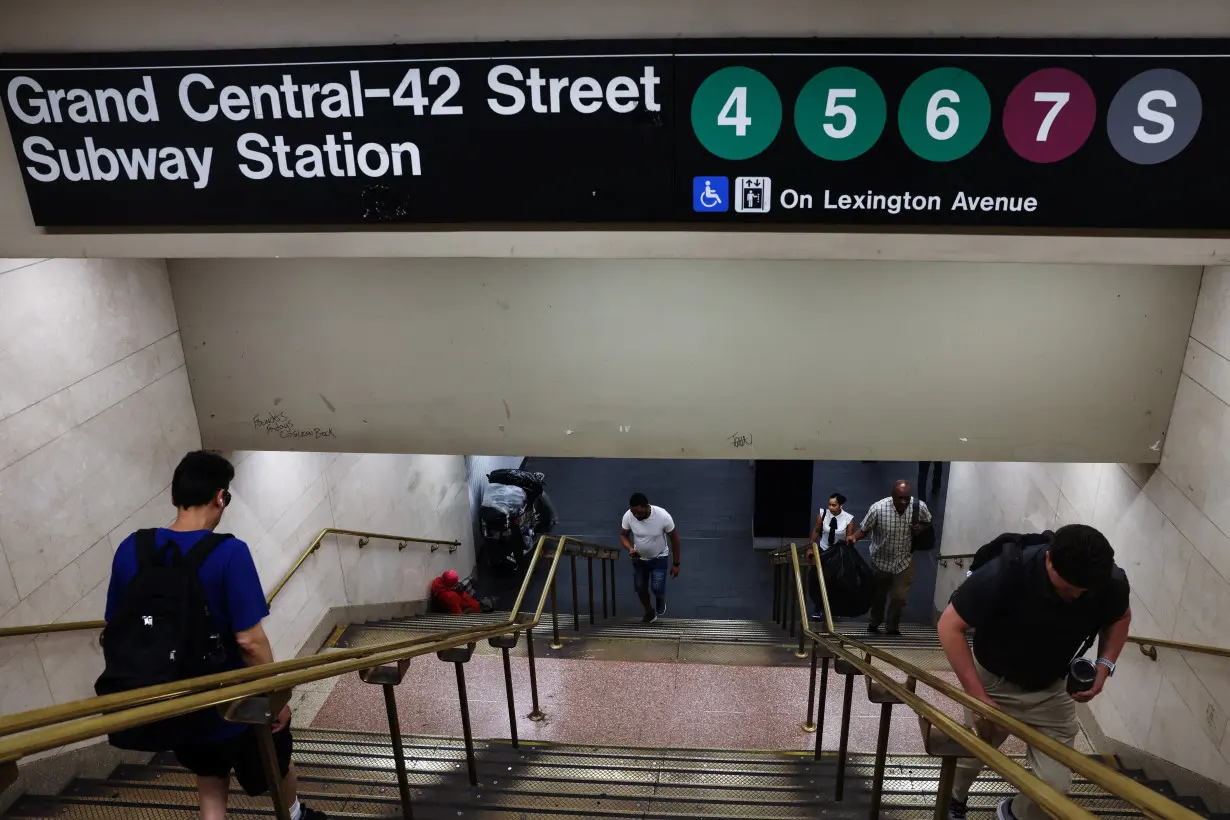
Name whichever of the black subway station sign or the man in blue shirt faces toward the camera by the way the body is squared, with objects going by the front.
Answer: the black subway station sign

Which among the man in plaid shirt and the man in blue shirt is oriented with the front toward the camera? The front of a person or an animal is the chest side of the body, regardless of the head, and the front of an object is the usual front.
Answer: the man in plaid shirt

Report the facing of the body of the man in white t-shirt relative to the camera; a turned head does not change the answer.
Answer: toward the camera

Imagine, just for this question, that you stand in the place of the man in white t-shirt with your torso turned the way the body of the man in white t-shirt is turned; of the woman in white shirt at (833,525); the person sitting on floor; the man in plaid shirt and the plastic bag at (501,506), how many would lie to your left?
2

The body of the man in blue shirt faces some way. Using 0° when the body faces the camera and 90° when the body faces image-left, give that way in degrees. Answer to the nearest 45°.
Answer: approximately 225°

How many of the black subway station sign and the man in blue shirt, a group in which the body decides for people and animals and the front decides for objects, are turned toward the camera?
1

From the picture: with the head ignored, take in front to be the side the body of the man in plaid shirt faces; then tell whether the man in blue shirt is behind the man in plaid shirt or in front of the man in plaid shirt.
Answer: in front

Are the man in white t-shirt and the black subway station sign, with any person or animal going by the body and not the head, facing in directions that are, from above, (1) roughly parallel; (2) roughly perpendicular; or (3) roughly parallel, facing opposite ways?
roughly parallel

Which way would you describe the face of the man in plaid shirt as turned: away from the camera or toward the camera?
toward the camera

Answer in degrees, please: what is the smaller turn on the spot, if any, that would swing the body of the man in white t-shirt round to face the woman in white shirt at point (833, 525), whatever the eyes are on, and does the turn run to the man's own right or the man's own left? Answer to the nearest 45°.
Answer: approximately 90° to the man's own left

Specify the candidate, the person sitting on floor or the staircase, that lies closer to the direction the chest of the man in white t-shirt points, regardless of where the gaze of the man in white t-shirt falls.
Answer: the staircase

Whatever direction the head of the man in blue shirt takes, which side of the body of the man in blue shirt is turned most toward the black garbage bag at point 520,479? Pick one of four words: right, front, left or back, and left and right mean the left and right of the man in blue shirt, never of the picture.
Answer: front

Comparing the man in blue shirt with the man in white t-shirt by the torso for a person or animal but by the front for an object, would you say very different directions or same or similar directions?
very different directions

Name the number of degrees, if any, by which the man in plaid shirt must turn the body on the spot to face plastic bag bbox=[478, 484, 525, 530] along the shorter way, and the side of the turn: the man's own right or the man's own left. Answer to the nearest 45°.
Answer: approximately 90° to the man's own right

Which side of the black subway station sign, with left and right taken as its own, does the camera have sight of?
front
